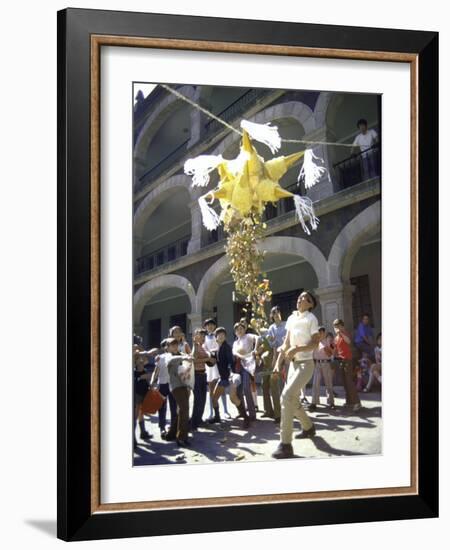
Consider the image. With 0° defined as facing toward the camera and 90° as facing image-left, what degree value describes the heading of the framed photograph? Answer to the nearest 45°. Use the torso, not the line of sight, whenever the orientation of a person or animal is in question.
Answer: approximately 315°
